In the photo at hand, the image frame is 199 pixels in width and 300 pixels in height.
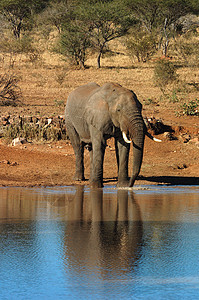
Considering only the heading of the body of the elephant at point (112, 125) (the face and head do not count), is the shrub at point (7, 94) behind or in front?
behind

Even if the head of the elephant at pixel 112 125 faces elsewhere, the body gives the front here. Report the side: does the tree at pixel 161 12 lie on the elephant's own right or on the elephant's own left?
on the elephant's own left

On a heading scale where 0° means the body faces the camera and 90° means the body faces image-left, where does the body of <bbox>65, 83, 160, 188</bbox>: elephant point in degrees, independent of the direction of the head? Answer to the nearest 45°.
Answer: approximately 315°

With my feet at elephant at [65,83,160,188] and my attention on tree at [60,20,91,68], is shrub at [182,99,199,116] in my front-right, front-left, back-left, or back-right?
front-right

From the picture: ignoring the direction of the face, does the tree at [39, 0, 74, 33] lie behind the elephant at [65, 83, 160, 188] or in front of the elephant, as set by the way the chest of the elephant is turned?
behind

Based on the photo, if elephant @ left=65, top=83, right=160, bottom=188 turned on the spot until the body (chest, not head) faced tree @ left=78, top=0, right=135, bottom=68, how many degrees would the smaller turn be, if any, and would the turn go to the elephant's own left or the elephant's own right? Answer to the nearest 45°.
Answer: approximately 135° to the elephant's own left

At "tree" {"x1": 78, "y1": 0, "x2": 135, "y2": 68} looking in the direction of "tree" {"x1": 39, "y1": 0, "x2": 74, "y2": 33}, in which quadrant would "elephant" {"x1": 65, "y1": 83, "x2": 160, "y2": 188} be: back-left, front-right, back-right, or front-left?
back-left

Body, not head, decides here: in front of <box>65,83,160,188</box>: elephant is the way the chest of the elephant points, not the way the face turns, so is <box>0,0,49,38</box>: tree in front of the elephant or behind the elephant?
behind

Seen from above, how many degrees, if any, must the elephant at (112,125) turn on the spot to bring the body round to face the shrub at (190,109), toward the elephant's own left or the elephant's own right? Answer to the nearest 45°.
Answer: approximately 135° to the elephant's own left

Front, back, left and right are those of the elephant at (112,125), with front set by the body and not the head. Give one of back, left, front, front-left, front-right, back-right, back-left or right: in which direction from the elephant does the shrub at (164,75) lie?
back-left

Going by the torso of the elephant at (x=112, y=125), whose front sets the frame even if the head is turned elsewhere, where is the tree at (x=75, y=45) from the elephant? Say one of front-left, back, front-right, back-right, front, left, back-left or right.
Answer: back-left
